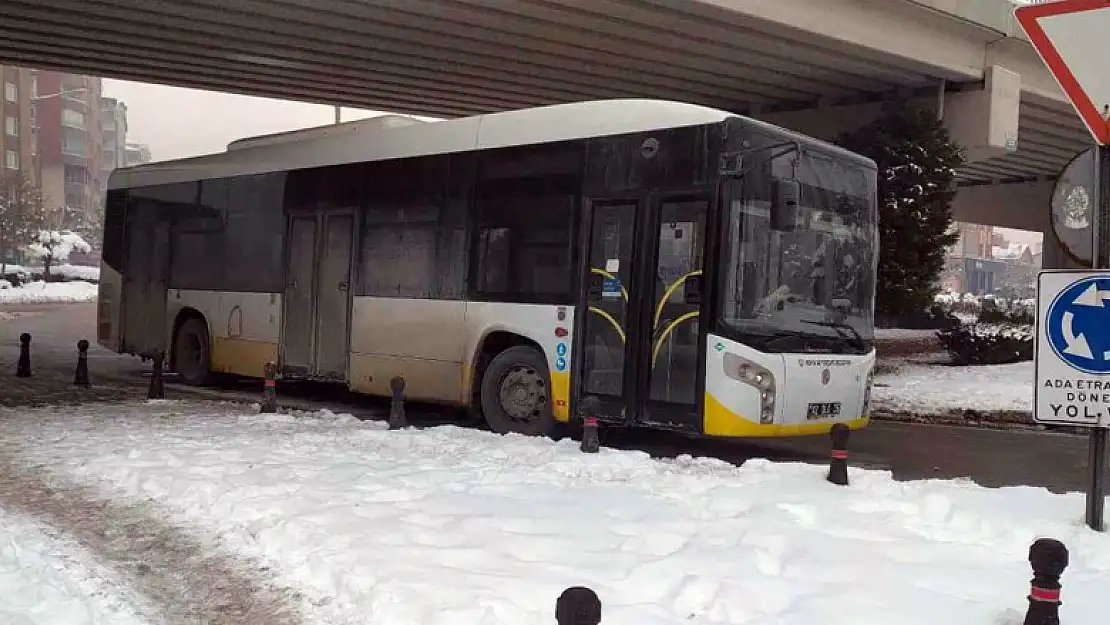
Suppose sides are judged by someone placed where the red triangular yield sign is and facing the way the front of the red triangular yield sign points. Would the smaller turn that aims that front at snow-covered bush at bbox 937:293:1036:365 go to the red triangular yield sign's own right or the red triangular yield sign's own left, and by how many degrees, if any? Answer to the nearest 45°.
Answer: approximately 180°

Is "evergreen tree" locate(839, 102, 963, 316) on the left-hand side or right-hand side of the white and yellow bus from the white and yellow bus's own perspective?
on its left

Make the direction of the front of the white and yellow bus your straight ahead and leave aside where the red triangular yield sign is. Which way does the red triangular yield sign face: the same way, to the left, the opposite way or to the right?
to the right

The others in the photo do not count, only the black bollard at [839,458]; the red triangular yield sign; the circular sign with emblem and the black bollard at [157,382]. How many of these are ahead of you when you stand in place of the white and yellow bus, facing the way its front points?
3

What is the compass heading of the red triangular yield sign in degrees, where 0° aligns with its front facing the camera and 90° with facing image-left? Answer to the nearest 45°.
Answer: approximately 0°

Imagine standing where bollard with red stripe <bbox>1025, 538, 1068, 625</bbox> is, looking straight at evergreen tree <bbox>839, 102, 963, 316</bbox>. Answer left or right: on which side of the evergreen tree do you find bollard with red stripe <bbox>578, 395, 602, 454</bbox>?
left

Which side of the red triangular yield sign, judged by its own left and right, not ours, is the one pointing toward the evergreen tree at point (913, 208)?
back

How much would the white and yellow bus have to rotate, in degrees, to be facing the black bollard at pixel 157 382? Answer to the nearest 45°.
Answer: approximately 180°

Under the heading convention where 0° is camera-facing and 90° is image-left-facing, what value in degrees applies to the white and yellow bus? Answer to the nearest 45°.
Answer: approximately 315°
